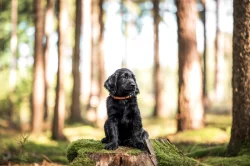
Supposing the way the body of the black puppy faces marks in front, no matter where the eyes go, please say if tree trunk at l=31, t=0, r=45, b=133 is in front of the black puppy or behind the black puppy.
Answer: behind

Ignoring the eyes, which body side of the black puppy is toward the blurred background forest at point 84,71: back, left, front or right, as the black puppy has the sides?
back

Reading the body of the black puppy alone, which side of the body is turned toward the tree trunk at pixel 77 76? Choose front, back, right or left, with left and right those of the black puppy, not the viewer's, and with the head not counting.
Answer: back

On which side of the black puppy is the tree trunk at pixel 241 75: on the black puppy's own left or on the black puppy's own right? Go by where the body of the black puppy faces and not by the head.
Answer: on the black puppy's own left

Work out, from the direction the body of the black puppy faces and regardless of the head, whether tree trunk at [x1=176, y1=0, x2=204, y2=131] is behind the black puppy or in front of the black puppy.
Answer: behind

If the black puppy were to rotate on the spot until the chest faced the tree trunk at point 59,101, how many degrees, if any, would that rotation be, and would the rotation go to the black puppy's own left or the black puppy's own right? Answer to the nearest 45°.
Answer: approximately 180°

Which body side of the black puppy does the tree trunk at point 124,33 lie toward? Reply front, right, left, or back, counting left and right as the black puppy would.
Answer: back

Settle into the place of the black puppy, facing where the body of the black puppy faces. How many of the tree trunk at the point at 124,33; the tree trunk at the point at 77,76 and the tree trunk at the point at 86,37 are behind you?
3

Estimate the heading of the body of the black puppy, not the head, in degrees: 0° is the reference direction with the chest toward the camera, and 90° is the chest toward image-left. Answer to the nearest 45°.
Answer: approximately 0°

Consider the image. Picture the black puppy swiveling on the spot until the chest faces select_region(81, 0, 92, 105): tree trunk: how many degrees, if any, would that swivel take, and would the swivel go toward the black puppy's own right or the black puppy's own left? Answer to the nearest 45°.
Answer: approximately 180°

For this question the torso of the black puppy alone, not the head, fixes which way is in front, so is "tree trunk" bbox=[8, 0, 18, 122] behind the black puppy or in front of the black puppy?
behind
